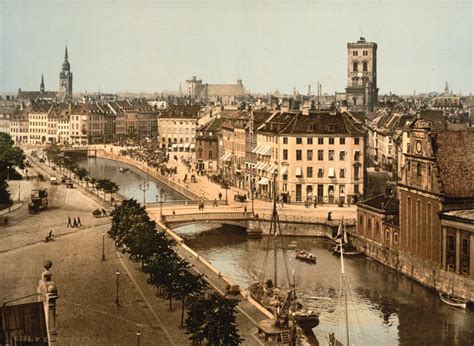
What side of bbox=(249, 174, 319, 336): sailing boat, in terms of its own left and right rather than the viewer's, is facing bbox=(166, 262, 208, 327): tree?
left

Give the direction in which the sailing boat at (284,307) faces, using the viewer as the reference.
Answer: facing away from the viewer and to the left of the viewer

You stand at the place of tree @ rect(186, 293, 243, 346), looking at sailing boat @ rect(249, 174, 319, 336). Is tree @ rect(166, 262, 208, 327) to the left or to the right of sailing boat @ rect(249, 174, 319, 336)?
left

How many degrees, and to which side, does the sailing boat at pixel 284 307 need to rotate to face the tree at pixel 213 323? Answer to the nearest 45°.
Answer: approximately 135° to its left

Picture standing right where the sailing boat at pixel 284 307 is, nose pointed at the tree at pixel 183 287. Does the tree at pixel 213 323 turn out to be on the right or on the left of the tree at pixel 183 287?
left
